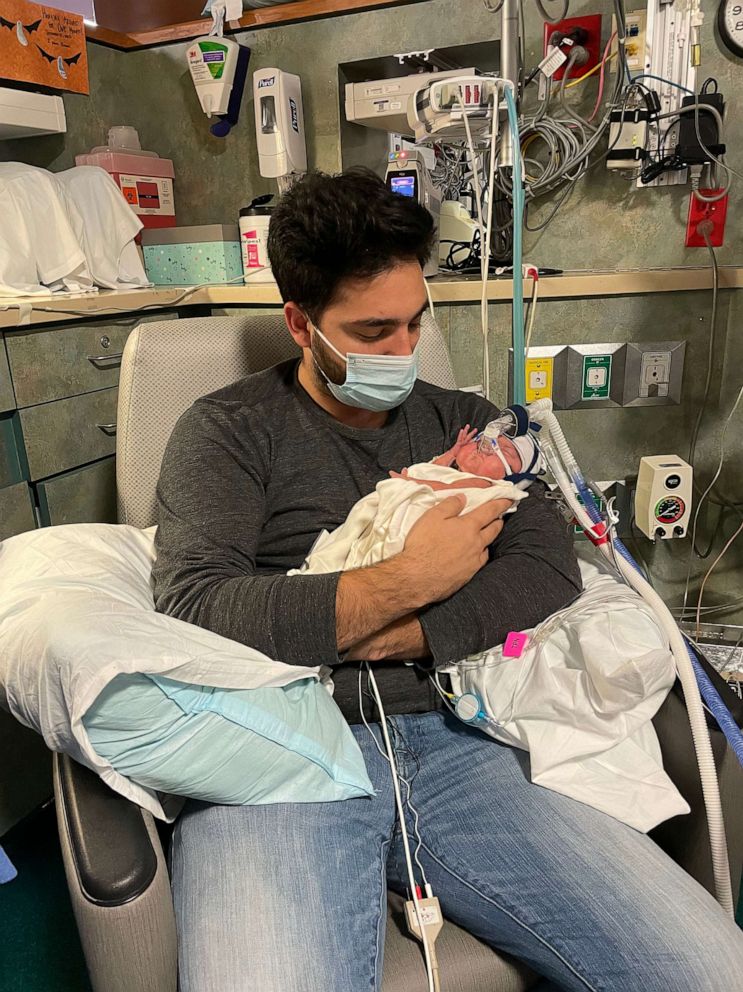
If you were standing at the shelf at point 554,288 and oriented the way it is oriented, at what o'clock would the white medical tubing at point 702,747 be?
The white medical tubing is roughly at 12 o'clock from the shelf.

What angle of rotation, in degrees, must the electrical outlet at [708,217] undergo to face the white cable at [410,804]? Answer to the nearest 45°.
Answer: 0° — it already faces it

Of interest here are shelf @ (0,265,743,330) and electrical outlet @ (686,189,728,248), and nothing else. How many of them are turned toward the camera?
2

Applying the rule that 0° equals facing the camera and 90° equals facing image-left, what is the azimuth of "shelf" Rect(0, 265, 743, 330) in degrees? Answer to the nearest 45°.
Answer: approximately 0°

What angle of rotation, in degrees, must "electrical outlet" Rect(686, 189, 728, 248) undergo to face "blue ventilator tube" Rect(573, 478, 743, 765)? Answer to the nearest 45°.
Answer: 0° — it already faces it
